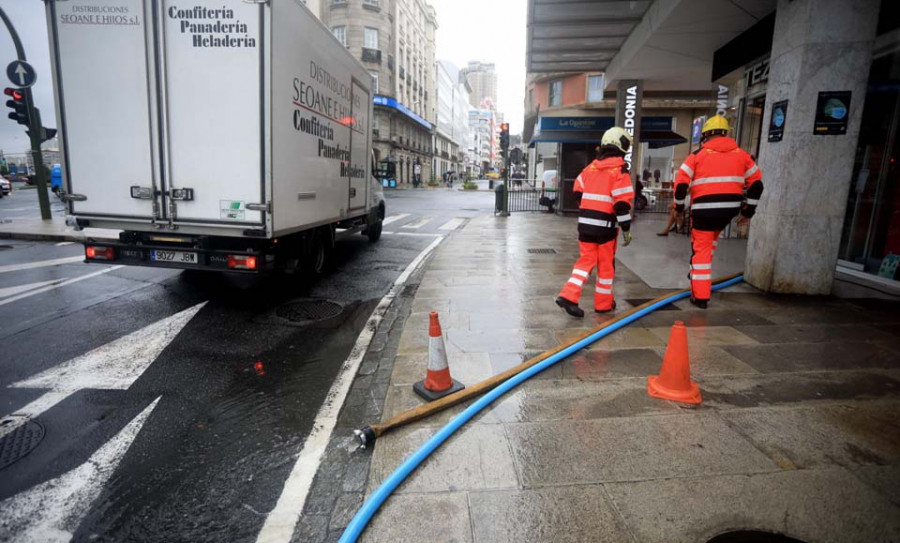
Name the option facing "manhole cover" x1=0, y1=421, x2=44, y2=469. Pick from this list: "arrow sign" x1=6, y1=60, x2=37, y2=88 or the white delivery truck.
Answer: the arrow sign

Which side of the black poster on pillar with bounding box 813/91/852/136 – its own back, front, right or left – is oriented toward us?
front

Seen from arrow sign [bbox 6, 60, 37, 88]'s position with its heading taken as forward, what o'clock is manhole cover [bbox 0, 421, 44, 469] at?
The manhole cover is roughly at 12 o'clock from the arrow sign.

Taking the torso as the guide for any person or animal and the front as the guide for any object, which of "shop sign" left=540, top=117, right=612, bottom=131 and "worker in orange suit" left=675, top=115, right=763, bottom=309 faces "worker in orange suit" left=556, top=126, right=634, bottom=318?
the shop sign

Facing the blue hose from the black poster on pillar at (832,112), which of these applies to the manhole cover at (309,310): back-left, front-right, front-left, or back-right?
front-right

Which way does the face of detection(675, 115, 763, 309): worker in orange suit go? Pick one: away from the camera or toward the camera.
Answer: away from the camera

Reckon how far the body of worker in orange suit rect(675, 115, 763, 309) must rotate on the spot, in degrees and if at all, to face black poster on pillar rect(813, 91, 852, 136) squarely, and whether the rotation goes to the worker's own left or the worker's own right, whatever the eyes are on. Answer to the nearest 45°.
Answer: approximately 45° to the worker's own right

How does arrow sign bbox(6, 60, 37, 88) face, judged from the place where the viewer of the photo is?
facing the viewer

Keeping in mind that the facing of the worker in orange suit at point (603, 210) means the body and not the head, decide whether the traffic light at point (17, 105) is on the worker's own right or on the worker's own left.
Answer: on the worker's own left

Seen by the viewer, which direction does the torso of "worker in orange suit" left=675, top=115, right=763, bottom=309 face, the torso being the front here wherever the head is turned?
away from the camera

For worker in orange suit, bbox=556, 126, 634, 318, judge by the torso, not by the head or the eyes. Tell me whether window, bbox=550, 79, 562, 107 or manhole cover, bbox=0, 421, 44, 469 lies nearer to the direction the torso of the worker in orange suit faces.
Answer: the window

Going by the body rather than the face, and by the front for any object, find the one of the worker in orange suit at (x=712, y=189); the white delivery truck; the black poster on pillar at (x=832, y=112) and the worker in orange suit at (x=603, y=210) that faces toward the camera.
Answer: the black poster on pillar

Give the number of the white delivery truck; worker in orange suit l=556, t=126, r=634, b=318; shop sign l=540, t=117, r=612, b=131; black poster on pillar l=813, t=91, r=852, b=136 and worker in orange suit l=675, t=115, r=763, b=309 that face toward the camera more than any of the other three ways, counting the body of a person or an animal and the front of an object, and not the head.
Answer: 2

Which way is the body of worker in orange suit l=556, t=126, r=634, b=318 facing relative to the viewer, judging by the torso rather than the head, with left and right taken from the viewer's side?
facing away from the viewer and to the right of the viewer

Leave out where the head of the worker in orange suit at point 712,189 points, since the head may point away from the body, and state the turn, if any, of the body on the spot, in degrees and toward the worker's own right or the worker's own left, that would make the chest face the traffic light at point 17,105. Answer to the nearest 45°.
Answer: approximately 90° to the worker's own left

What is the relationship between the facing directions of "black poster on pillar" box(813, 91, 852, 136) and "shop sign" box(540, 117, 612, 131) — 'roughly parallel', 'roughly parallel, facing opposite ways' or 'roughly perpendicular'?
roughly parallel

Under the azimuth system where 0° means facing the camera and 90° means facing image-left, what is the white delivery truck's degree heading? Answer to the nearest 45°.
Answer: approximately 225°

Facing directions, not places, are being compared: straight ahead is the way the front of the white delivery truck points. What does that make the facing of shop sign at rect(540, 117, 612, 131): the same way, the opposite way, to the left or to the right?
the opposite way
